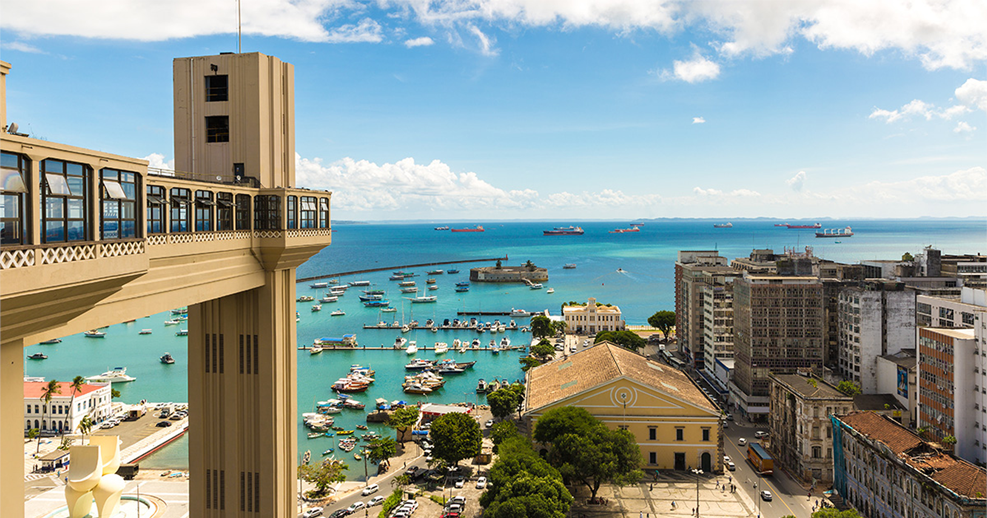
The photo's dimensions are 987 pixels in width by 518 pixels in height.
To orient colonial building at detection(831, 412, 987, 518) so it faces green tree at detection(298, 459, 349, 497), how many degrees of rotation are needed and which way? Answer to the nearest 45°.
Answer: approximately 45° to its right

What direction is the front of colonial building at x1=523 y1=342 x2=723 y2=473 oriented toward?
toward the camera

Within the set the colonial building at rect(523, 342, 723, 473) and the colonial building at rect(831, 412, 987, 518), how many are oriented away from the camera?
0

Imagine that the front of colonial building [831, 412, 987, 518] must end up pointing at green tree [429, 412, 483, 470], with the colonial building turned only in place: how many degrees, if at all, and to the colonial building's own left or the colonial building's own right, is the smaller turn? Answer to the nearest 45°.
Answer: approximately 45° to the colonial building's own right

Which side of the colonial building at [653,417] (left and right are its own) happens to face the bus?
left

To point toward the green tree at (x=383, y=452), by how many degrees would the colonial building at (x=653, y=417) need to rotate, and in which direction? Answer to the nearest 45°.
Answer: approximately 90° to its right

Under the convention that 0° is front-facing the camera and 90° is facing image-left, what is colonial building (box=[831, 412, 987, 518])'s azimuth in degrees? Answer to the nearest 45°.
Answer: approximately 45°

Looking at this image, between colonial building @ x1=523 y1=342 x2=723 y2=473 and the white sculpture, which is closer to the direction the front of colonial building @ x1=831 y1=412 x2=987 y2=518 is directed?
the white sculpture

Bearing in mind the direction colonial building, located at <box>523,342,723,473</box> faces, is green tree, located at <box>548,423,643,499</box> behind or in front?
in front

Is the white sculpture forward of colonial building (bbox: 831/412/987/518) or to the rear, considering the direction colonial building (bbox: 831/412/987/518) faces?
forward

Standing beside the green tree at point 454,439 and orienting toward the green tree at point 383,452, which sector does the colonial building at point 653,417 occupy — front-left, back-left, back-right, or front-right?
back-right
